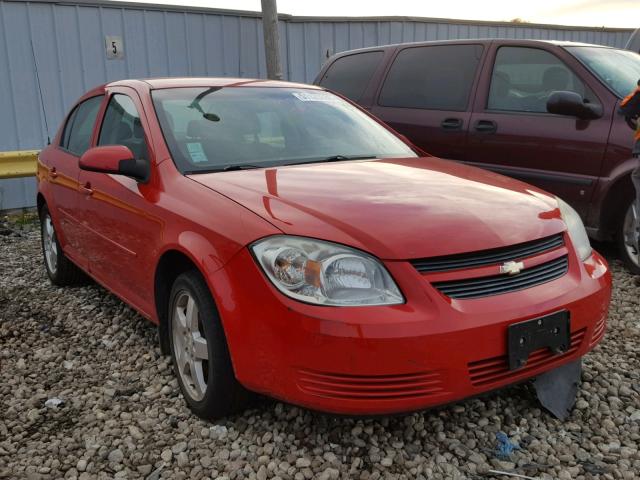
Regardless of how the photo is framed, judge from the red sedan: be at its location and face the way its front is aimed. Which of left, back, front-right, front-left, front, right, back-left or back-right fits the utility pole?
back-left

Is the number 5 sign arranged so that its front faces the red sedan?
yes

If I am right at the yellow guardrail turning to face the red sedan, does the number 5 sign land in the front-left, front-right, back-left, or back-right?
back-left

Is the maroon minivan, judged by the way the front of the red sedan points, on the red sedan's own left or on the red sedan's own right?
on the red sedan's own left

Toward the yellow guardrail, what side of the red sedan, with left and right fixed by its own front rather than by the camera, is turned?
back

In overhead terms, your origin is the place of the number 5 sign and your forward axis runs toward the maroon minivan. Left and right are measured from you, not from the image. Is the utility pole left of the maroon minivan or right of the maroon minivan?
left

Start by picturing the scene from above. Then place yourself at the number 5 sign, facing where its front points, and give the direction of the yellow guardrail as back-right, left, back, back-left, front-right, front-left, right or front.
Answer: front-right

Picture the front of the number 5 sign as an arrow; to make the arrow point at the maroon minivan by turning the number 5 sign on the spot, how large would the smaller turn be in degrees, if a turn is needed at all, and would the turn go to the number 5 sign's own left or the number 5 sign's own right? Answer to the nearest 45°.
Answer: approximately 45° to the number 5 sign's own left

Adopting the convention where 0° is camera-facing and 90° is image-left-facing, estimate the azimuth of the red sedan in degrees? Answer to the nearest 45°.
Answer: approximately 315°

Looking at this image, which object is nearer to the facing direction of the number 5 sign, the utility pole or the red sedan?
the red sedan
